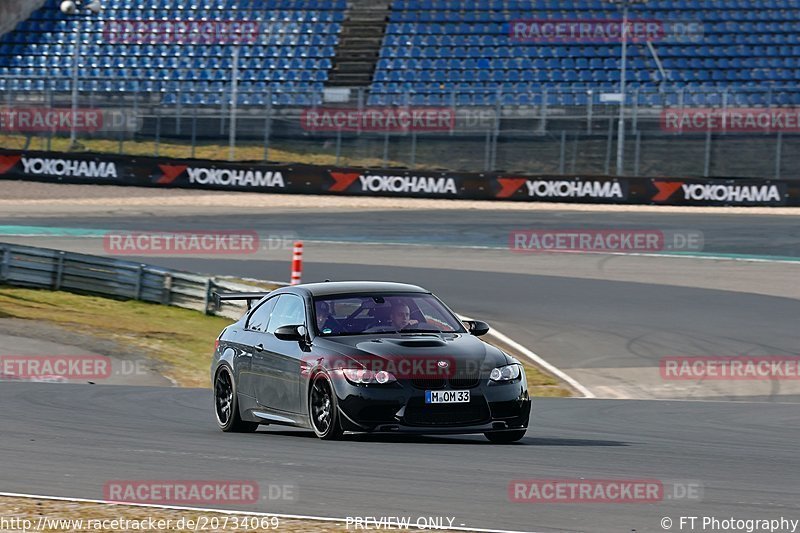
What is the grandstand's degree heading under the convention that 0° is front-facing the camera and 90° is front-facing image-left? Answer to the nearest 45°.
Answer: approximately 0°

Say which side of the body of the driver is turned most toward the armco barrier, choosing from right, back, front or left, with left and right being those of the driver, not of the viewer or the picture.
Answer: back

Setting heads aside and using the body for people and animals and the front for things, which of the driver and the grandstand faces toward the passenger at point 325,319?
the grandstand

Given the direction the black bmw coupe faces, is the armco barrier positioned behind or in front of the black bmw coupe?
behind

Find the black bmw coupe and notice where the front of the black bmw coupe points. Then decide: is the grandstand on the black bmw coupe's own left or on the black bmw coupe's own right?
on the black bmw coupe's own left

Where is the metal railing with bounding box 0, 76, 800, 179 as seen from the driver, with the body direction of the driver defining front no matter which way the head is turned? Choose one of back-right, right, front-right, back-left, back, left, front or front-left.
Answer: back-left

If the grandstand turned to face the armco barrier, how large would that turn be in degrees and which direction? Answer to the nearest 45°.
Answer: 0° — it already faces it

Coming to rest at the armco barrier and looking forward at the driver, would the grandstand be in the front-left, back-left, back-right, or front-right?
back-left
